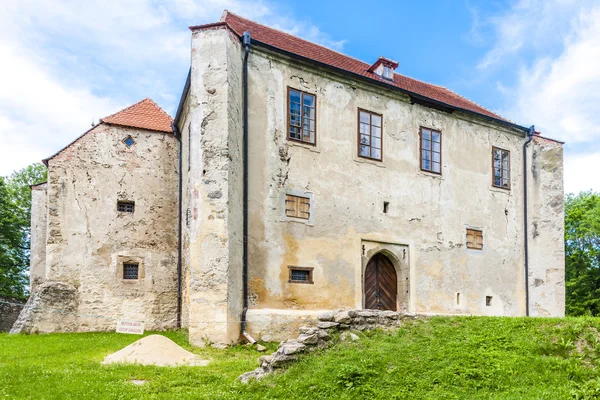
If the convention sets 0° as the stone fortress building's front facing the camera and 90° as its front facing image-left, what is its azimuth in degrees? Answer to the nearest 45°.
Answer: approximately 315°

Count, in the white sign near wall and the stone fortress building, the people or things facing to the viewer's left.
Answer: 0

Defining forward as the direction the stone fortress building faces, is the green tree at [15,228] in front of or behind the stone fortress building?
behind
